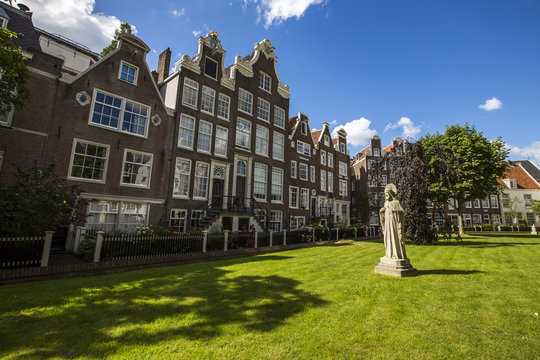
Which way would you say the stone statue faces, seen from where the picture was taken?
facing the viewer and to the left of the viewer

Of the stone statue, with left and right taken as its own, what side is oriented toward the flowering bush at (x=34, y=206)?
front

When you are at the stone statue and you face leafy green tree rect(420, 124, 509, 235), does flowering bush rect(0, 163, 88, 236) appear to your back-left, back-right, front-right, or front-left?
back-left

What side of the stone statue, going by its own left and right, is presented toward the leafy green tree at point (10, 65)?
front

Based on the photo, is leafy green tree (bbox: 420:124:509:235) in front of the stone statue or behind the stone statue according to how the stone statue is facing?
behind

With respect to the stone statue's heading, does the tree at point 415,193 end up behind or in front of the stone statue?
behind

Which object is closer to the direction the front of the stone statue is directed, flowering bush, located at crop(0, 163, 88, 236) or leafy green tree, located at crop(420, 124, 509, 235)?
the flowering bush

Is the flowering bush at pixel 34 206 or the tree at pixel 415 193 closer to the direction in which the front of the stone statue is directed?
the flowering bush
